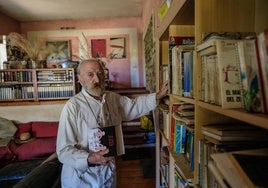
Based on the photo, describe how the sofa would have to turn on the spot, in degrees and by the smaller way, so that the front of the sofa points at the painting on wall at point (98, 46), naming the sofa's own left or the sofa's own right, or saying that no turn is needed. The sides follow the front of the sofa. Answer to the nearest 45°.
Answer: approximately 135° to the sofa's own left

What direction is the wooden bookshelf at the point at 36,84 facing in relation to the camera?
toward the camera

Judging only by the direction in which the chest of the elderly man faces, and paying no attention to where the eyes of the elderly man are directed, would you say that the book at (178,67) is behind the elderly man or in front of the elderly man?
in front

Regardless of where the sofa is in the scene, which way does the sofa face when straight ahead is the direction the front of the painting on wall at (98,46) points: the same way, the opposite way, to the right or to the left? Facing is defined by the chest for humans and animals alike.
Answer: the same way

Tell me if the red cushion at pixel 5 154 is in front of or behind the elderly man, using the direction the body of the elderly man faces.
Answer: behind

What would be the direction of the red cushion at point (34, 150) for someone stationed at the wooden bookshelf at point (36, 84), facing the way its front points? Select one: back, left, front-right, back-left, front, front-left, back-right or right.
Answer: front

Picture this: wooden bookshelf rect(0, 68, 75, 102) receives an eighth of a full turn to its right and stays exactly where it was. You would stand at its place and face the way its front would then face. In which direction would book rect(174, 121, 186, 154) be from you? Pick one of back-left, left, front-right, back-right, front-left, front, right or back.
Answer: front-left

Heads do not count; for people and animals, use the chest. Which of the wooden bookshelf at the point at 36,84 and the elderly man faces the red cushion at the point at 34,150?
the wooden bookshelf

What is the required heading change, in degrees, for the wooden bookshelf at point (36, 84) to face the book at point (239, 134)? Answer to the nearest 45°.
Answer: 0° — it already faces it

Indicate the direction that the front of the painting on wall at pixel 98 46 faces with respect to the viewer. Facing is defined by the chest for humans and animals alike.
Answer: facing the viewer

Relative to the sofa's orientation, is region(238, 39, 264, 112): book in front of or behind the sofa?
in front

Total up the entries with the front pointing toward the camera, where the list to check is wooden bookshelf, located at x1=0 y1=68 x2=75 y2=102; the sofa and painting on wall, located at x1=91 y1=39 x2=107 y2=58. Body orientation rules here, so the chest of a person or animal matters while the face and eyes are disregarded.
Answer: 3

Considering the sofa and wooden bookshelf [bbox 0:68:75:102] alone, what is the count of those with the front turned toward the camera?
2

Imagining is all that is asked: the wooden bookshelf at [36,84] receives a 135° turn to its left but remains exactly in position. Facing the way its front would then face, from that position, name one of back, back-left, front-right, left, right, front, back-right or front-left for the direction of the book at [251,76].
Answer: back-right

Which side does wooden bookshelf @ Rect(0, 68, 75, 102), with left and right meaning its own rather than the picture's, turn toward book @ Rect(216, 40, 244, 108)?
front

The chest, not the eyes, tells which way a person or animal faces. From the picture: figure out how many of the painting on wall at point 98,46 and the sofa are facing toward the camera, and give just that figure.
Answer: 2
